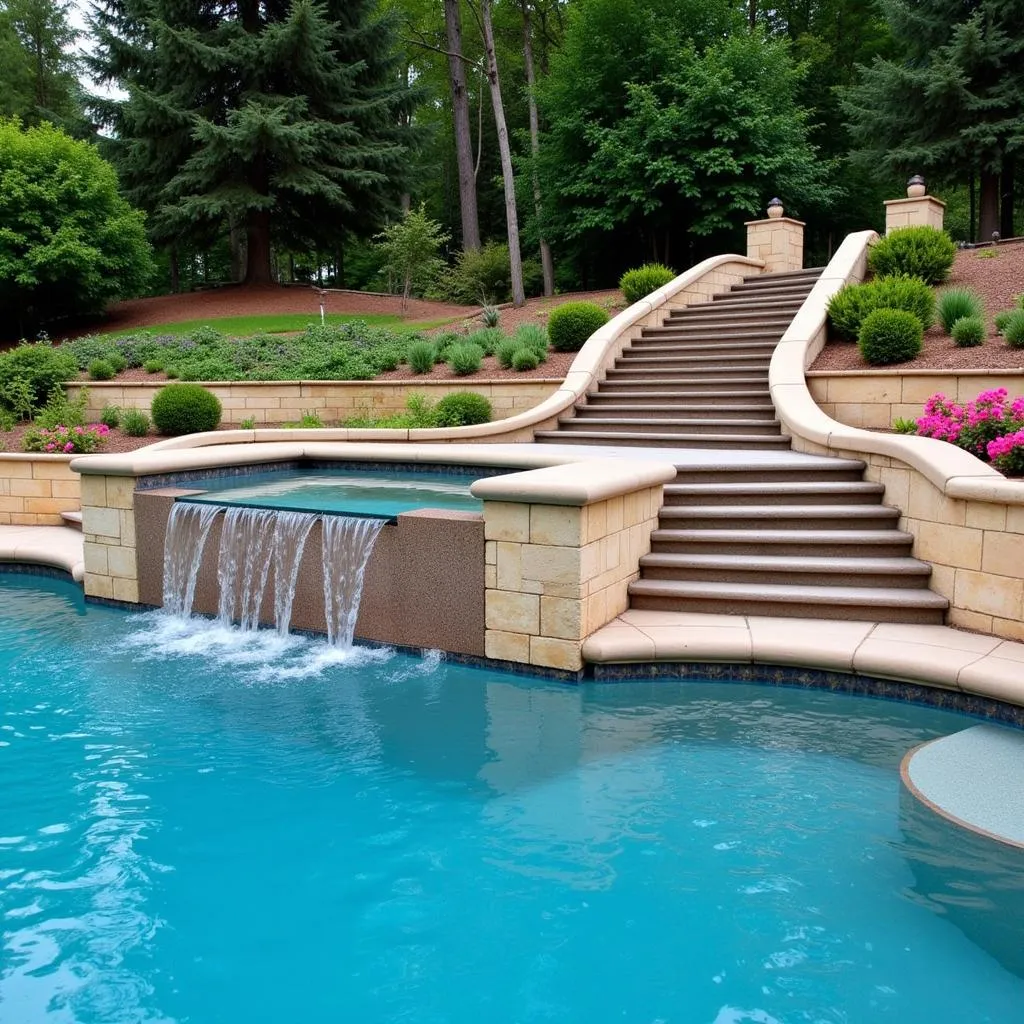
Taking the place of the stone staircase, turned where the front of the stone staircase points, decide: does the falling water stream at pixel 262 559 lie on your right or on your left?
on your right

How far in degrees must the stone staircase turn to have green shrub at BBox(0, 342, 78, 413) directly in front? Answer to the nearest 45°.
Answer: approximately 135° to its right

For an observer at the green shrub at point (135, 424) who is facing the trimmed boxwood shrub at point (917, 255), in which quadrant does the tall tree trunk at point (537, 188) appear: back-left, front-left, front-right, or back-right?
front-left

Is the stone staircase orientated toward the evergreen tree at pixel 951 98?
no

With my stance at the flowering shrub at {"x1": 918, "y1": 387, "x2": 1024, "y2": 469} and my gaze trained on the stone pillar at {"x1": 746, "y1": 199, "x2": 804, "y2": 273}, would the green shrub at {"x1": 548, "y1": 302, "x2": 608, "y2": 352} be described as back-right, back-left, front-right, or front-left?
front-left

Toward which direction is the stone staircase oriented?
toward the camera

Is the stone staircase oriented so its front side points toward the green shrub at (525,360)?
no

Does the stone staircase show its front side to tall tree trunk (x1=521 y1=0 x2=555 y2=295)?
no

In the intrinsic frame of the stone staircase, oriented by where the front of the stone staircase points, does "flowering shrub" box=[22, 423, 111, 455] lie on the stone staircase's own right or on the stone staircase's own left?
on the stone staircase's own right

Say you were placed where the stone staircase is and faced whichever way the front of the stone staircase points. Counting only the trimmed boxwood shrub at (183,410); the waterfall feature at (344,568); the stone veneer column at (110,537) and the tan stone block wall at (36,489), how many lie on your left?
0

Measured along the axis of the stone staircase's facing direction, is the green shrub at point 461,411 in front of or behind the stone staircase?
behind

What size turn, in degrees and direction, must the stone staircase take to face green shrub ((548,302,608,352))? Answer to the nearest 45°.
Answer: approximately 180°

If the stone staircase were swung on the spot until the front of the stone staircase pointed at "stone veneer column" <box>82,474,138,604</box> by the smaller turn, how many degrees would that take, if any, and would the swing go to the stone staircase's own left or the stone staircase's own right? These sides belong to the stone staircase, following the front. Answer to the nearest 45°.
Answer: approximately 90° to the stone staircase's own right

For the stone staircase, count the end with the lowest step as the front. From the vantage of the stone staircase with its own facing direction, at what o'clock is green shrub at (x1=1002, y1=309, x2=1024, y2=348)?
The green shrub is roughly at 7 o'clock from the stone staircase.

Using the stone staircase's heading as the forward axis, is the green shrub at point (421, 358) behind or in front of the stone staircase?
behind
